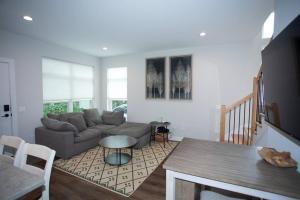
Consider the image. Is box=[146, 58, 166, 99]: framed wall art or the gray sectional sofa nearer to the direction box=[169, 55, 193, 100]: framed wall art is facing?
the gray sectional sofa

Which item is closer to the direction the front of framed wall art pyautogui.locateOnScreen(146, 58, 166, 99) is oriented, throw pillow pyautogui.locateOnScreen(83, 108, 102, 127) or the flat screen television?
the flat screen television

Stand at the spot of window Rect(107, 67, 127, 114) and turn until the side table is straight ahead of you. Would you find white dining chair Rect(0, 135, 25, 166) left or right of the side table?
right

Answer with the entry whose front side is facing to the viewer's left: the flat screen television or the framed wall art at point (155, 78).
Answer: the flat screen television

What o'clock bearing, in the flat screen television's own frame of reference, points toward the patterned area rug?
The patterned area rug is roughly at 12 o'clock from the flat screen television.

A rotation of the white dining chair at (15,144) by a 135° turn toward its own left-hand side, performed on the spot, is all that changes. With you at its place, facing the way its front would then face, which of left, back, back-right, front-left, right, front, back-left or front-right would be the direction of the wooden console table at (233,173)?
front-right

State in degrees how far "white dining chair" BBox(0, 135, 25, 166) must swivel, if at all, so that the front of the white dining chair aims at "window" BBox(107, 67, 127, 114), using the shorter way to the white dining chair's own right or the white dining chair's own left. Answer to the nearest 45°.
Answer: approximately 180°

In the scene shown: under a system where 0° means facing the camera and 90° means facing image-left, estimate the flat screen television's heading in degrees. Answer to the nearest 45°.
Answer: approximately 90°

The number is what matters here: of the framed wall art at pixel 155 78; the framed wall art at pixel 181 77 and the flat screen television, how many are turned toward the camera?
2
